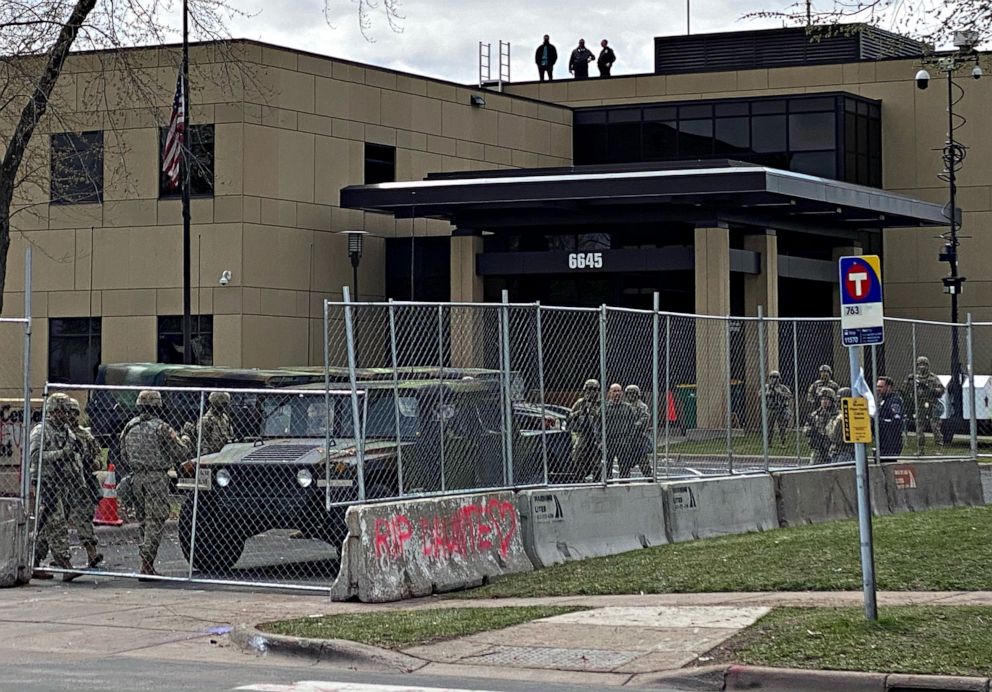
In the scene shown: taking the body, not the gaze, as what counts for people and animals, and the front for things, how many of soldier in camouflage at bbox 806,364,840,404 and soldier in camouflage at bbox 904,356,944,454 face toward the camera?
2

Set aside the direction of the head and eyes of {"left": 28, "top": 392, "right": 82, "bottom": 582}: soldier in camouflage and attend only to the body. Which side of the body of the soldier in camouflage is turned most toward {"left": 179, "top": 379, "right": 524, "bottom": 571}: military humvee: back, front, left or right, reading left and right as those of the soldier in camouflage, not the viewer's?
front

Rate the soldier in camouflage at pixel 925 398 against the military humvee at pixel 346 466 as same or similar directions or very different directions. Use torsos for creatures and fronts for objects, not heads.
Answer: same or similar directions

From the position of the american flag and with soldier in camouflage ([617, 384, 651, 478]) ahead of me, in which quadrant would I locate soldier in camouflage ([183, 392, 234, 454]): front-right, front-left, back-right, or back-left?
front-right

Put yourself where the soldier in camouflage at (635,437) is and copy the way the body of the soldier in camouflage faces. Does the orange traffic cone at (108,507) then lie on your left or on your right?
on your right

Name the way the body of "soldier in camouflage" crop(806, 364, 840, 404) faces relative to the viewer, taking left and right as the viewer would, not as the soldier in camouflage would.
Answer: facing the viewer

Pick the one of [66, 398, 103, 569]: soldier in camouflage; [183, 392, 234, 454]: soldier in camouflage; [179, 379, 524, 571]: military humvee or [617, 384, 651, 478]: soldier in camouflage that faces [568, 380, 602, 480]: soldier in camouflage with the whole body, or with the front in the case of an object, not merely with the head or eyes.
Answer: [617, 384, 651, 478]: soldier in camouflage

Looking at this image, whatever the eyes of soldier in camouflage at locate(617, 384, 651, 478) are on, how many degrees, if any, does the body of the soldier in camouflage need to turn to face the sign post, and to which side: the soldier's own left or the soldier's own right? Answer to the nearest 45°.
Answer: approximately 45° to the soldier's own left

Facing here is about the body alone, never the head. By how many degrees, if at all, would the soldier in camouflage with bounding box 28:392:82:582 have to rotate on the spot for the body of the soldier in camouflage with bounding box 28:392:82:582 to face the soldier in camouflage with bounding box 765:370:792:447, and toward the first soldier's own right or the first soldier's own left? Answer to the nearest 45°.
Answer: approximately 45° to the first soldier's own left

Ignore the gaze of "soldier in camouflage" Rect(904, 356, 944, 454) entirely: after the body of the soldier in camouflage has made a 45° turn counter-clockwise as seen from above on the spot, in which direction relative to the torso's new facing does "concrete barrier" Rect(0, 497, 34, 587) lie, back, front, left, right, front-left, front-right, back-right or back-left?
right

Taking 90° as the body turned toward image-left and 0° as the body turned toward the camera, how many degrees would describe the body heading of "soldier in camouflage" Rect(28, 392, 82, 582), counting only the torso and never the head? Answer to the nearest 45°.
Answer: approximately 315°
